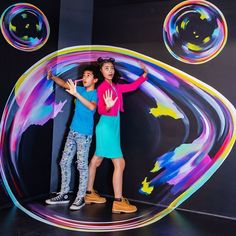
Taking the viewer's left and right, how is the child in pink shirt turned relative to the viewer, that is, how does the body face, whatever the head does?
facing the viewer and to the right of the viewer

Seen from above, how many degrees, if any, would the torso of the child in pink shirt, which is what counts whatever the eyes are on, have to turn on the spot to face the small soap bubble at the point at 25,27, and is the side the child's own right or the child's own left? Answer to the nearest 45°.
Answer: approximately 135° to the child's own right
